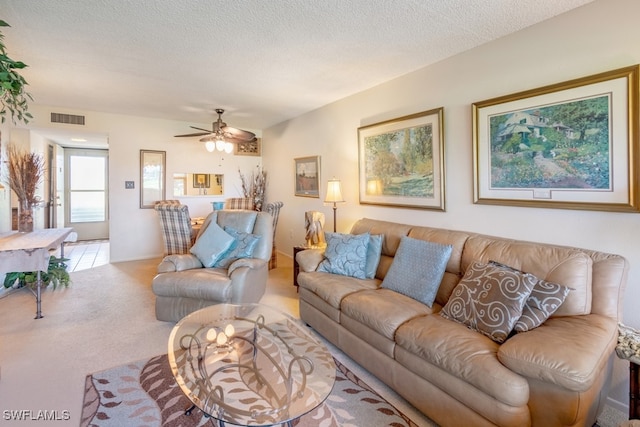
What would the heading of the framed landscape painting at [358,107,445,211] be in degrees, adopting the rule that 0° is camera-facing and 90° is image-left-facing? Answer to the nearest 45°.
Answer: approximately 45°

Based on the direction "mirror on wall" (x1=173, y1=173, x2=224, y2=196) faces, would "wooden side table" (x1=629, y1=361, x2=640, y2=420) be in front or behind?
in front

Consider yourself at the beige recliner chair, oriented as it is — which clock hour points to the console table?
The console table is roughly at 2 o'clock from the beige recliner chair.

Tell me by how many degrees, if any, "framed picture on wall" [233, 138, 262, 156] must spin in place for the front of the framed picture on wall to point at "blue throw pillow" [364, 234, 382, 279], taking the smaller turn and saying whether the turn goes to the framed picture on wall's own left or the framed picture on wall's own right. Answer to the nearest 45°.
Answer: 0° — it already faces it

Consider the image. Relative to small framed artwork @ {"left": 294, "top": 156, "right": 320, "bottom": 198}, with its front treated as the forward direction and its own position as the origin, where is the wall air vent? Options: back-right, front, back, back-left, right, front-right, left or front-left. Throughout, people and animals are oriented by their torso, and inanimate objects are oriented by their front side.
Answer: front-right

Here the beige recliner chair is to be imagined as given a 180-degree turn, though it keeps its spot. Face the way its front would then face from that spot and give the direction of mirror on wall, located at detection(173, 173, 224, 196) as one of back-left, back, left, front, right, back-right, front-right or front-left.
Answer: front-left

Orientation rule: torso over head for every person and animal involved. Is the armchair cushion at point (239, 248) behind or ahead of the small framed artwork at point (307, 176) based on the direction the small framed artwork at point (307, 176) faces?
ahead
